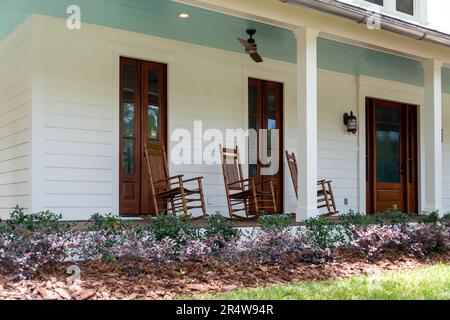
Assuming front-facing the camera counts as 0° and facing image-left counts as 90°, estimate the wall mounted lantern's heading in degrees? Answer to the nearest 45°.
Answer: approximately 315°

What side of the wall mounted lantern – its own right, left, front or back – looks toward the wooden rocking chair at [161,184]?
right

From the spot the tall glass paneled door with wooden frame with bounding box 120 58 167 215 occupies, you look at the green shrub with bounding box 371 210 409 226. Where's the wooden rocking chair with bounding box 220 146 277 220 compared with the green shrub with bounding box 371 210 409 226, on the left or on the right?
left

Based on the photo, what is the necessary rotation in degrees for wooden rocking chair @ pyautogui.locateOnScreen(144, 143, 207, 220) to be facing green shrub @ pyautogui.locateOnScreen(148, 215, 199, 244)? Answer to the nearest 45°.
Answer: approximately 45° to its right

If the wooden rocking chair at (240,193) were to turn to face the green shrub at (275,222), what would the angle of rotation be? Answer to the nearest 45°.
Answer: approximately 45° to its right

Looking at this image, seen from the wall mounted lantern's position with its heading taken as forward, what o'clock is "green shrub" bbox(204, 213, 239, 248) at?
The green shrub is roughly at 2 o'clock from the wall mounted lantern.

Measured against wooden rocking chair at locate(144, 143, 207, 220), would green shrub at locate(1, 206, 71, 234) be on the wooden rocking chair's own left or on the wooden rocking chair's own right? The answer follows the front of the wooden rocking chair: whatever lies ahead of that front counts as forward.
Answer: on the wooden rocking chair's own right

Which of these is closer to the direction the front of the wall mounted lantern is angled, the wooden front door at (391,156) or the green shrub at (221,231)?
the green shrub

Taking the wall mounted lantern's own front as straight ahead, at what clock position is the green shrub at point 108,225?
The green shrub is roughly at 2 o'clock from the wall mounted lantern.
